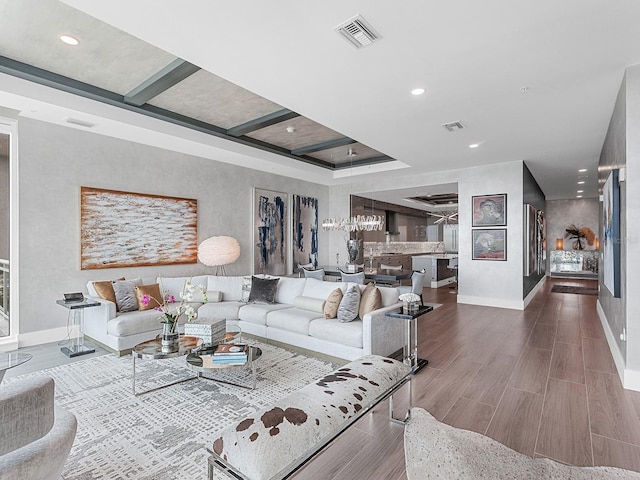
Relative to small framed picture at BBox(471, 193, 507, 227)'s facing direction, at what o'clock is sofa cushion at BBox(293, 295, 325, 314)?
The sofa cushion is roughly at 1 o'clock from the small framed picture.

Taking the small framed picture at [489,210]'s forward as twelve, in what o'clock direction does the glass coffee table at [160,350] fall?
The glass coffee table is roughly at 1 o'clock from the small framed picture.

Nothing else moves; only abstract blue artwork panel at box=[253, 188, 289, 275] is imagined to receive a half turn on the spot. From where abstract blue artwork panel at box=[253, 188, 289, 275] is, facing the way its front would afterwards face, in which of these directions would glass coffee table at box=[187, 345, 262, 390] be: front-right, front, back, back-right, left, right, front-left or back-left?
back-left

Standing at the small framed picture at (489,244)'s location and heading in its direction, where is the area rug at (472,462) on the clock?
The area rug is roughly at 12 o'clock from the small framed picture.

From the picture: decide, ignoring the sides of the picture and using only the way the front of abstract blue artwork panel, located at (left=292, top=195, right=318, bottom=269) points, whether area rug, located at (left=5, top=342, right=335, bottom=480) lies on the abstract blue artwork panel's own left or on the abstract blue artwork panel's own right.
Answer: on the abstract blue artwork panel's own right

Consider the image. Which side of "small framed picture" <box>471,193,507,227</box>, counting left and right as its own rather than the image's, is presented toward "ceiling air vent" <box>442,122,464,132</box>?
front

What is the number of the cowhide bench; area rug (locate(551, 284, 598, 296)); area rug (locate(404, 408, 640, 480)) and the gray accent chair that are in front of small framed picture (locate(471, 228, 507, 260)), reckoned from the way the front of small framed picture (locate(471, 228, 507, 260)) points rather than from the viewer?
3

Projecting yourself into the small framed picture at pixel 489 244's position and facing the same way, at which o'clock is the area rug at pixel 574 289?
The area rug is roughly at 7 o'clock from the small framed picture.

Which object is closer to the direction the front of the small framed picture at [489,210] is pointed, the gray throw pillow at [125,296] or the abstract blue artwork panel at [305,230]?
the gray throw pillow

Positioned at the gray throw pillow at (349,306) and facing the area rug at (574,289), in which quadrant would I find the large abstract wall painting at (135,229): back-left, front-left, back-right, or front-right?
back-left

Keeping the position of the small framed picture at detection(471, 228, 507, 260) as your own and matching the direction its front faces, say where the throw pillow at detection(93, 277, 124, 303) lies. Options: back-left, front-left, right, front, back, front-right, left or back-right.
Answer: front-right

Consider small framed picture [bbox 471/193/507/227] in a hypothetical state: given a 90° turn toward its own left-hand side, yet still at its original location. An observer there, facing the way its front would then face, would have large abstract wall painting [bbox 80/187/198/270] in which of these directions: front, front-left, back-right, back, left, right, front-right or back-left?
back-right

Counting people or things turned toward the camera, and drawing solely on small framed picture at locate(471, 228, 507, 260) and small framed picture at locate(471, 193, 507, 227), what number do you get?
2
